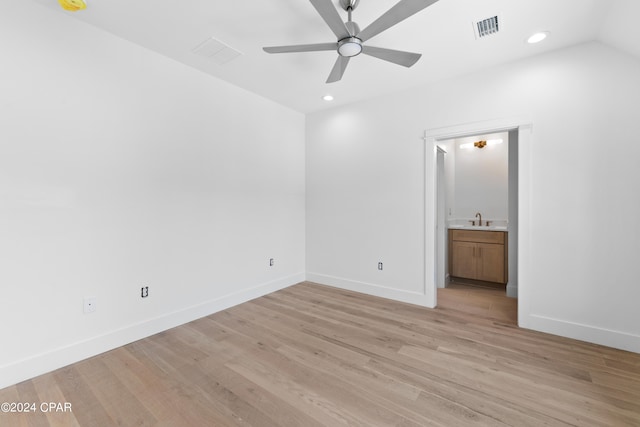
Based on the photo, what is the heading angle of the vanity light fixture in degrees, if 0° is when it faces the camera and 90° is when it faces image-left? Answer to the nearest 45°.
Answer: approximately 0°

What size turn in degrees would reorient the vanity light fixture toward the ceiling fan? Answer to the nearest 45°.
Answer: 0° — it already faces it

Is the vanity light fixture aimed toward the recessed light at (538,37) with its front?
yes

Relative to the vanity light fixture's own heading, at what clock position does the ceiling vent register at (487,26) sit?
The ceiling vent register is roughly at 12 o'clock from the vanity light fixture.

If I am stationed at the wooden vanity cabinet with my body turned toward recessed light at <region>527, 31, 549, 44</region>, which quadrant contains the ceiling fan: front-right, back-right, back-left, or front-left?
front-right

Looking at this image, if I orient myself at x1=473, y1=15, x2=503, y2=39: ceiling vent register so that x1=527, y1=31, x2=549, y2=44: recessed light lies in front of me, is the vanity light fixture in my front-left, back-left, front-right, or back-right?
front-left
